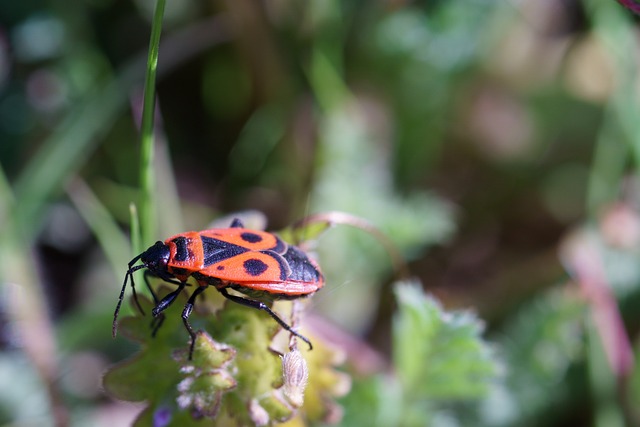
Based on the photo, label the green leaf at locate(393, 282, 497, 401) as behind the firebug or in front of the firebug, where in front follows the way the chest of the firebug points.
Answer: behind

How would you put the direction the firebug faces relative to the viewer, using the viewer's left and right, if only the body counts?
facing to the left of the viewer
